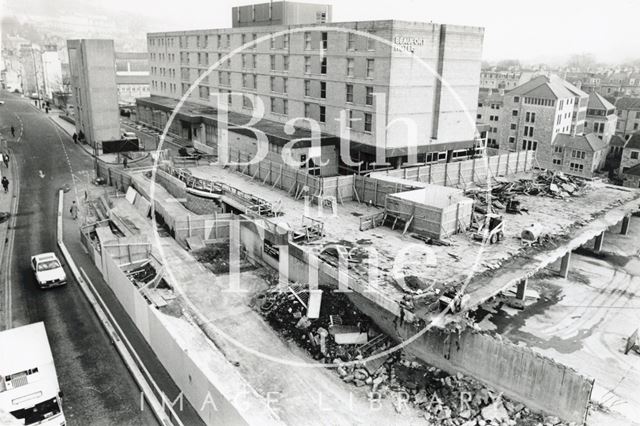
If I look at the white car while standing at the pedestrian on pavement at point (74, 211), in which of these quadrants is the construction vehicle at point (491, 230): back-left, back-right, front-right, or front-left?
front-left

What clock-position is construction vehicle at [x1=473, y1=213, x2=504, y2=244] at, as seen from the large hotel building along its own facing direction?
The construction vehicle is roughly at 10 o'clock from the large hotel building.

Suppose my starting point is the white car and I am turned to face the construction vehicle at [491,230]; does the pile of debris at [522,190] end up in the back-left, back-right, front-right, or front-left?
front-left

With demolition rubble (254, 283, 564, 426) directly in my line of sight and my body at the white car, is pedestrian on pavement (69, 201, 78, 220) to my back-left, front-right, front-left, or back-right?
back-left

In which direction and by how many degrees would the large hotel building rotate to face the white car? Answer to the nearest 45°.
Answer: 0° — it already faces it

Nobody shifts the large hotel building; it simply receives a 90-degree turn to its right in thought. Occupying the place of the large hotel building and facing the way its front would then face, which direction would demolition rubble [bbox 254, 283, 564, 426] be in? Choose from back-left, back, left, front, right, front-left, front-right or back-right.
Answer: back-left

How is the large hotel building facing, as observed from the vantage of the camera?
facing the viewer and to the left of the viewer

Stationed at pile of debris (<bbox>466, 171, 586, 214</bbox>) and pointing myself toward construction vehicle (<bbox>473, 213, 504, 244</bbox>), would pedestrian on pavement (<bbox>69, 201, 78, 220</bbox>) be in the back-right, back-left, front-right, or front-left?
front-right

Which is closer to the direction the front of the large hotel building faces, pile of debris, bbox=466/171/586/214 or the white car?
the white car

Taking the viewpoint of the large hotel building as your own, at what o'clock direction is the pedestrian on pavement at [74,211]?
The pedestrian on pavement is roughly at 1 o'clock from the large hotel building.

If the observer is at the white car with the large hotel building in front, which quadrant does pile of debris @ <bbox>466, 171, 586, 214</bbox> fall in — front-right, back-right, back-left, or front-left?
front-right

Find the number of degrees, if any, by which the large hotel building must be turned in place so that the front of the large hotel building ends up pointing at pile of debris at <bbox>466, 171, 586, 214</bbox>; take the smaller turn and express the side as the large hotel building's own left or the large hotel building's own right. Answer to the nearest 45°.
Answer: approximately 90° to the large hotel building's own left

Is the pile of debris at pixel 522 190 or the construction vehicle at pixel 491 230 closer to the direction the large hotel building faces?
the construction vehicle
